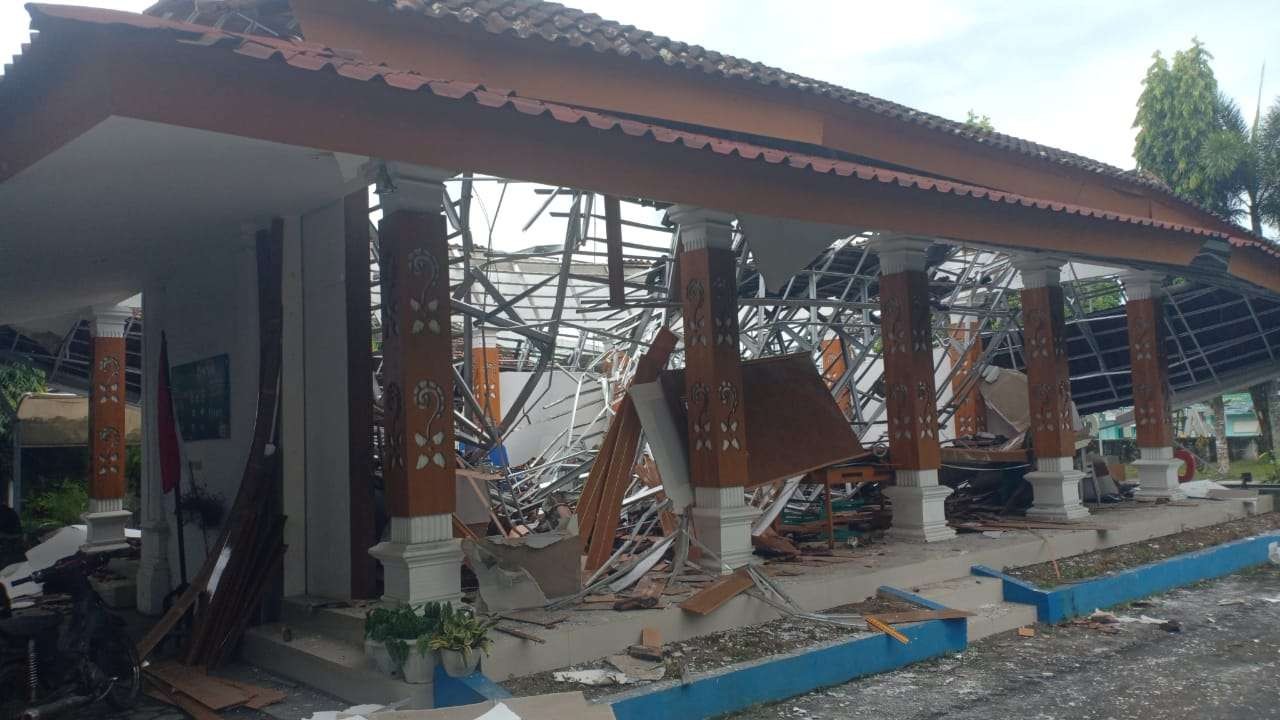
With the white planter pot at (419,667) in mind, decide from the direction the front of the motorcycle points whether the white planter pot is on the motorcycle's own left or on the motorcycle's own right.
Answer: on the motorcycle's own right

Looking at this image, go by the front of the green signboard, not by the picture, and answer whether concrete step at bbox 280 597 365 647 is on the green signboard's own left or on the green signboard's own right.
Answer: on the green signboard's own left

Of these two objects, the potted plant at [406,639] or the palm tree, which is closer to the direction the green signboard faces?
the potted plant

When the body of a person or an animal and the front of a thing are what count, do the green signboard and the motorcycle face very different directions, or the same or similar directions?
very different directions

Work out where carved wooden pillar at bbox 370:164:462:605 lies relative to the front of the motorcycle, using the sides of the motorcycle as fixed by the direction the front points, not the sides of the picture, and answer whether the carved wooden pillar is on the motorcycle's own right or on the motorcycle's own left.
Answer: on the motorcycle's own right

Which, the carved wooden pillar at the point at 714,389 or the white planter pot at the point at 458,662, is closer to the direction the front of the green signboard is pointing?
the white planter pot

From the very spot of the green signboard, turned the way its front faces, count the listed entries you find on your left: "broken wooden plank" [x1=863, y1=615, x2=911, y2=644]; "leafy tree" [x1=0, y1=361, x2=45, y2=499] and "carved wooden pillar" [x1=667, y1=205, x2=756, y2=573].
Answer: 2
